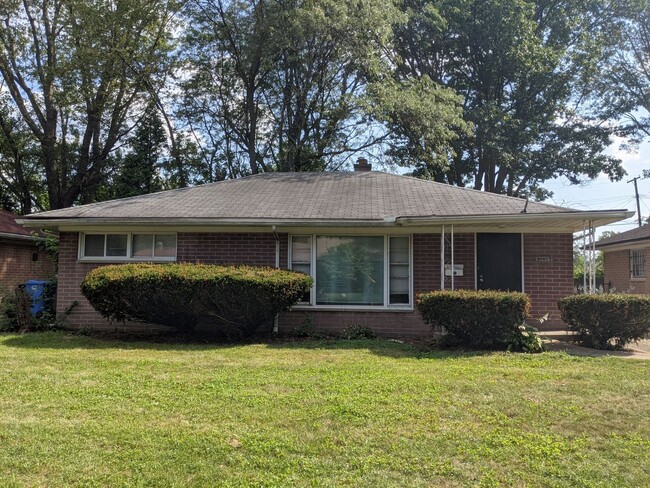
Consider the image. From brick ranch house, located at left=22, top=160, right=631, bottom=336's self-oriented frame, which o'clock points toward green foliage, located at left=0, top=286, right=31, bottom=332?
The green foliage is roughly at 3 o'clock from the brick ranch house.

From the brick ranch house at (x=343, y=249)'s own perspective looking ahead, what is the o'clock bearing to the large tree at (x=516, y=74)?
The large tree is roughly at 7 o'clock from the brick ranch house.

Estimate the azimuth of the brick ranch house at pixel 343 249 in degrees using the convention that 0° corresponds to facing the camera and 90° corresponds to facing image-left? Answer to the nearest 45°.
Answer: approximately 0°

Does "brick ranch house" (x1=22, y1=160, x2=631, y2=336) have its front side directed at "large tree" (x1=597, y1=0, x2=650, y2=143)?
no

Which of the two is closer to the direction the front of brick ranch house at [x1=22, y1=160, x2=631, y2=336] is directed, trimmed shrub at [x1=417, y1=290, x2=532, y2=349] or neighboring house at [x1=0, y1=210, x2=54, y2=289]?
the trimmed shrub

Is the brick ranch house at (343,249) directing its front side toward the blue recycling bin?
no

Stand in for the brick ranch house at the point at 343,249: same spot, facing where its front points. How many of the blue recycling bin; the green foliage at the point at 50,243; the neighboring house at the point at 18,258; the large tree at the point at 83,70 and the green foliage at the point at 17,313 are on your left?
0

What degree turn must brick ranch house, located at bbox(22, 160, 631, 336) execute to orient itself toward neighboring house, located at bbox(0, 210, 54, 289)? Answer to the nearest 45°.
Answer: approximately 135° to its right

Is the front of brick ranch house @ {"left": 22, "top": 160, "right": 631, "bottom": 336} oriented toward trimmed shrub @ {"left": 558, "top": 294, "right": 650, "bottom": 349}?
no

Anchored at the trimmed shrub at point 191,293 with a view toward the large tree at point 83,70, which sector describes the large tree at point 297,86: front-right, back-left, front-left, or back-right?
front-right

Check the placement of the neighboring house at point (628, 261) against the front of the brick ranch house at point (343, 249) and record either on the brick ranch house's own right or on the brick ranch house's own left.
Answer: on the brick ranch house's own left

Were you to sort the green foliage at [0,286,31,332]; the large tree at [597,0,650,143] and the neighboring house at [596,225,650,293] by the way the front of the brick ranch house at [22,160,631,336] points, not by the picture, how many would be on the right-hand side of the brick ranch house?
1
